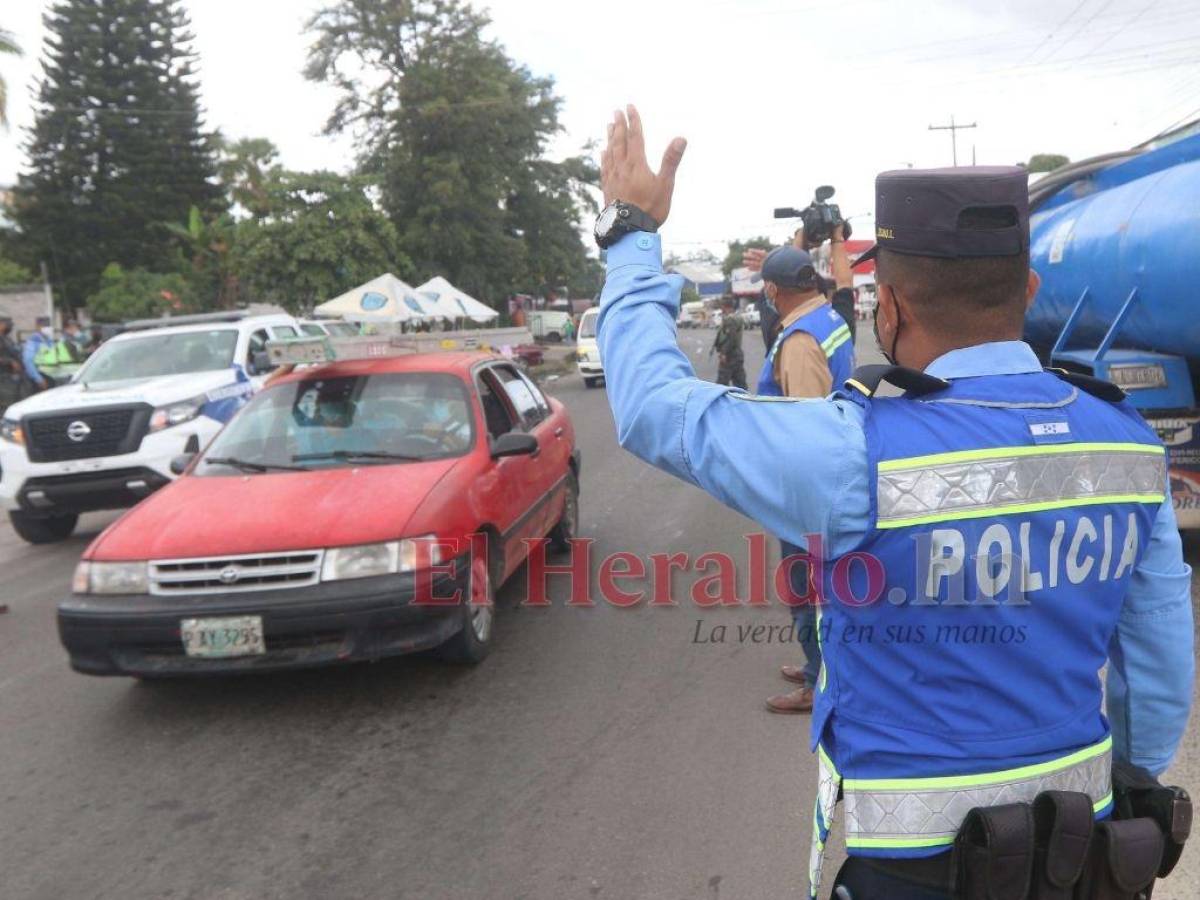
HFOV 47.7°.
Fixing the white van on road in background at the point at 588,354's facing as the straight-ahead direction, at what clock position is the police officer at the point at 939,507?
The police officer is roughly at 12 o'clock from the white van on road in background.

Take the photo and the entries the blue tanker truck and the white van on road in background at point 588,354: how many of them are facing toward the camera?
1

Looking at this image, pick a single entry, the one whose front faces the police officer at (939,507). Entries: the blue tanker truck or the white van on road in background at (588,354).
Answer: the white van on road in background

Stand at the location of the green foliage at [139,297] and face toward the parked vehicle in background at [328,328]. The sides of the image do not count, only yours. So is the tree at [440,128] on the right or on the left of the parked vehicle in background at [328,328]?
left

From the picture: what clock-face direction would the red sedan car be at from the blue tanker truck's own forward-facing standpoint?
The red sedan car is roughly at 9 o'clock from the blue tanker truck.

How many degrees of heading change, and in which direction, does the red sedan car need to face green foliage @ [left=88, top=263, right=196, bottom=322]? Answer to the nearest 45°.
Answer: approximately 135° to its right

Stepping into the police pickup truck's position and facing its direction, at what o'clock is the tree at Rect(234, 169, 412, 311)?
The tree is roughly at 5 o'clock from the police pickup truck.

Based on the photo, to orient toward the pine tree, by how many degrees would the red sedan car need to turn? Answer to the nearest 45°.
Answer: approximately 135° to its right

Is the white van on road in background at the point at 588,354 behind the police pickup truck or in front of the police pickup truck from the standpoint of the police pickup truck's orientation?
behind

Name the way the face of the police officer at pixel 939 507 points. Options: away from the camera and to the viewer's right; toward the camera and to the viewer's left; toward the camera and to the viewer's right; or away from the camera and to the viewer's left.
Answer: away from the camera and to the viewer's left

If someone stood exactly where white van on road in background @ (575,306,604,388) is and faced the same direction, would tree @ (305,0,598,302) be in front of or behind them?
behind
